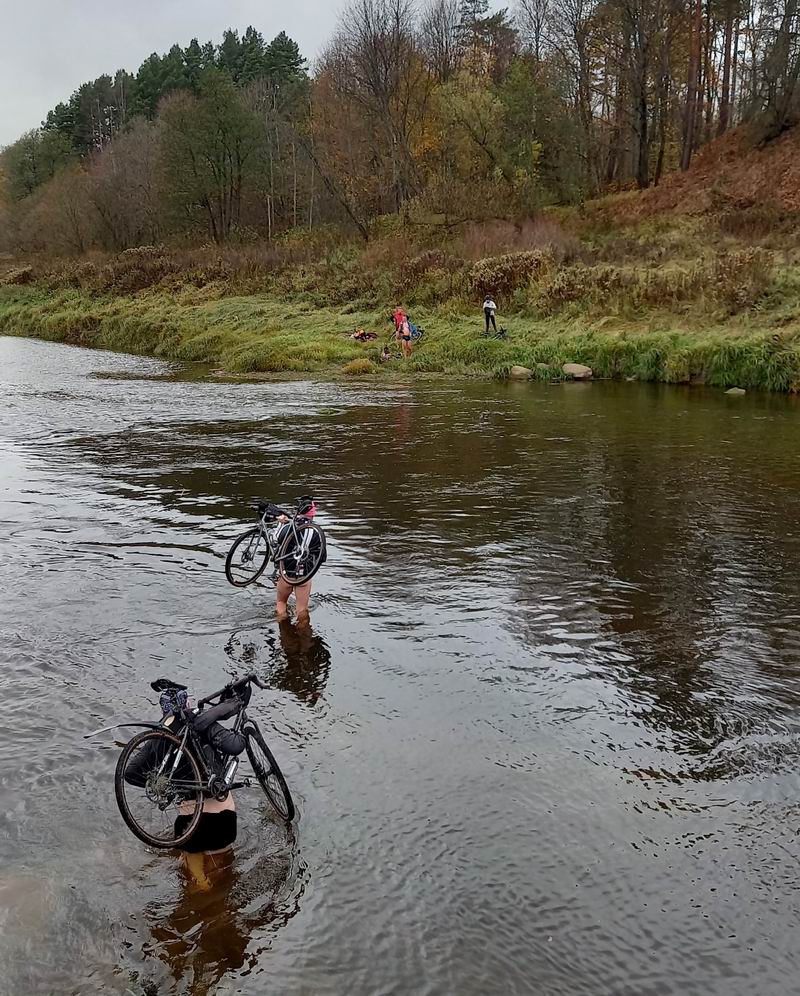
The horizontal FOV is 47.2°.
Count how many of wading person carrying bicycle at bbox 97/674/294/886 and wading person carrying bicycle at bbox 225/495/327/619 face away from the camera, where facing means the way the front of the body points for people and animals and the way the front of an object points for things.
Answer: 2

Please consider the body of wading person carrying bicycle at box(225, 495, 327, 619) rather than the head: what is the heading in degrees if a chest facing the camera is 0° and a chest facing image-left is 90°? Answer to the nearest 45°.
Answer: approximately 180°

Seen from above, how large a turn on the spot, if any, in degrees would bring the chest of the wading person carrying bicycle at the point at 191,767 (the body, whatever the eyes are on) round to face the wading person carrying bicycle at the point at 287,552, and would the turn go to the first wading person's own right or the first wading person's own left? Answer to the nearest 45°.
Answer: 0° — they already face them

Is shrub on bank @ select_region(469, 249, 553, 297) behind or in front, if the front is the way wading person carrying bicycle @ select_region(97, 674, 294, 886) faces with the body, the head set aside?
in front

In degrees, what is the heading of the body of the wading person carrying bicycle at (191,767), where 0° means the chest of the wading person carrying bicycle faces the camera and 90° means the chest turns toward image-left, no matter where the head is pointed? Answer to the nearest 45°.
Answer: approximately 180°

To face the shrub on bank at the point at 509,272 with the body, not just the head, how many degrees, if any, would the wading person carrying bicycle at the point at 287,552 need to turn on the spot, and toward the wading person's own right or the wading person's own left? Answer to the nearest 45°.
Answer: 0° — they already face it

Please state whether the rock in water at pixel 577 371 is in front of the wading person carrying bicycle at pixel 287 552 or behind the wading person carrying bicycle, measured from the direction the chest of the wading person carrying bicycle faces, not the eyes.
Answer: in front

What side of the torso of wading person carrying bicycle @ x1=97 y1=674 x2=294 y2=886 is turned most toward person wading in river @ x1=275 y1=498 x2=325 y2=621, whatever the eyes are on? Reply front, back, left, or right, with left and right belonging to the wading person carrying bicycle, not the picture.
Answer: front

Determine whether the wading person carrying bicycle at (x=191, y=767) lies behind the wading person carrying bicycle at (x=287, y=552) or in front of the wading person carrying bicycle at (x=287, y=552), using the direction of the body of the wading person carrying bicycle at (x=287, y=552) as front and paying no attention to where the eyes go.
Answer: behind

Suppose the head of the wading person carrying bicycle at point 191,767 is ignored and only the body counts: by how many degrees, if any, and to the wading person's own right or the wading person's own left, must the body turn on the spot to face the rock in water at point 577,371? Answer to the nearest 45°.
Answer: approximately 45° to the wading person's own right

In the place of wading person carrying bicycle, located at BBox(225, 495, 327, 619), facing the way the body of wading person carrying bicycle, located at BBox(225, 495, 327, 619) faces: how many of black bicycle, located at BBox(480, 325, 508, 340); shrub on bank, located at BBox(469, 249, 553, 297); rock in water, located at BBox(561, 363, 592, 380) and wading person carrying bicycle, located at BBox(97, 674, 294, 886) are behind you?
1
